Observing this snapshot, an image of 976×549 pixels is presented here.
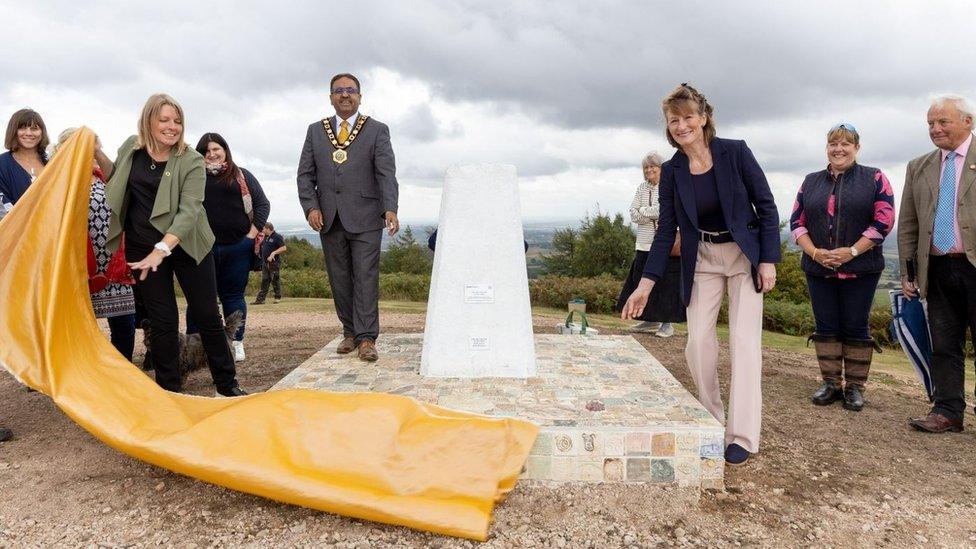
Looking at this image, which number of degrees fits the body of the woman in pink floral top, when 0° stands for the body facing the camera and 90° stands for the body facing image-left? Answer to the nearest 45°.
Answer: approximately 0°

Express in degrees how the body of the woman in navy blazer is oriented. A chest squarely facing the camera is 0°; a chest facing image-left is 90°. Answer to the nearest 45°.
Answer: approximately 45°

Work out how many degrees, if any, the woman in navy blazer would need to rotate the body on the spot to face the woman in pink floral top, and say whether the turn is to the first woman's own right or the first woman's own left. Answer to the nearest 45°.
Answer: approximately 180°

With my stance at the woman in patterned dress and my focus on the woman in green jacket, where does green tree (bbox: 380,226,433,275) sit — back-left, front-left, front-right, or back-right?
back-left

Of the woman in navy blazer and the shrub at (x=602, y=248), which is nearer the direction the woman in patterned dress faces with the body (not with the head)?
the woman in navy blazer

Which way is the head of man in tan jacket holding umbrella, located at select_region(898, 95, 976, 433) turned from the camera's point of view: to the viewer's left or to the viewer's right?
to the viewer's left

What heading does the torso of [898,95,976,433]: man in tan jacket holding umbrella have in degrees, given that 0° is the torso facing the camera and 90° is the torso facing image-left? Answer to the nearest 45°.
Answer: approximately 45°

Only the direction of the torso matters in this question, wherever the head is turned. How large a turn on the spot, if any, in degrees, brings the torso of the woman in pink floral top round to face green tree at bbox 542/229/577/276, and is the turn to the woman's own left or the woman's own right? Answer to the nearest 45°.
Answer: approximately 135° to the woman's own right

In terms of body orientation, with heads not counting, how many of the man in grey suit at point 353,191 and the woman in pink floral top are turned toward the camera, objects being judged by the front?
2

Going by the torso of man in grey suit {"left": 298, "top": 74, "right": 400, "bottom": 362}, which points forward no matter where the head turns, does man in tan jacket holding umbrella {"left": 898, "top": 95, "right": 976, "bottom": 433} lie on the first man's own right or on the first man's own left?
on the first man's own left

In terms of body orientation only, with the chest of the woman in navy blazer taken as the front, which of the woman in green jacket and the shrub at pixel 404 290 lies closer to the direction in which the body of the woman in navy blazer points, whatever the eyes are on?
the woman in green jacket

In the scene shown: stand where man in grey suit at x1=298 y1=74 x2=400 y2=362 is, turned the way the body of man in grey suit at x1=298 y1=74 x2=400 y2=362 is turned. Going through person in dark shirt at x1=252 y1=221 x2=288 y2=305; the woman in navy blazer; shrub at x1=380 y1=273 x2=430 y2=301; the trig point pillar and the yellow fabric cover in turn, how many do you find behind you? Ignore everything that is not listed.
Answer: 2

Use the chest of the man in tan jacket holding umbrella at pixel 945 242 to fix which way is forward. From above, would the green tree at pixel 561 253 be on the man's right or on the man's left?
on the man's right
